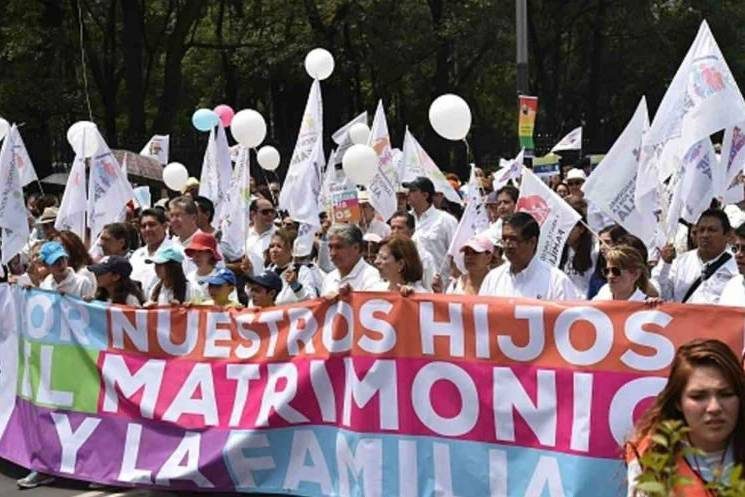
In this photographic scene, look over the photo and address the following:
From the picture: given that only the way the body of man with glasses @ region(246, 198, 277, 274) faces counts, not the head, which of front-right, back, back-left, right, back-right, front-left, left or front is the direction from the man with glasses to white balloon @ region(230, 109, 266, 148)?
back-left

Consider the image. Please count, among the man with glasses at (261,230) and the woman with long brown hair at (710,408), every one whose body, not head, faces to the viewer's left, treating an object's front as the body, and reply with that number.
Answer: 0

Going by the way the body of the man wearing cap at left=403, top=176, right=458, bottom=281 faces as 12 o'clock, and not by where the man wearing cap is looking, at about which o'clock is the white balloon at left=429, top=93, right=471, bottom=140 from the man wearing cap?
The white balloon is roughly at 5 o'clock from the man wearing cap.

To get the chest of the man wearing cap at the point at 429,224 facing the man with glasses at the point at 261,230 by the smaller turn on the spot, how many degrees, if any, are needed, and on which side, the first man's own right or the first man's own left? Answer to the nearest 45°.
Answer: approximately 45° to the first man's own right

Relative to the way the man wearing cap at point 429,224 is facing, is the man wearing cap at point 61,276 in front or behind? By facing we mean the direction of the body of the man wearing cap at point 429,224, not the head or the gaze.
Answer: in front
